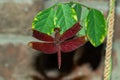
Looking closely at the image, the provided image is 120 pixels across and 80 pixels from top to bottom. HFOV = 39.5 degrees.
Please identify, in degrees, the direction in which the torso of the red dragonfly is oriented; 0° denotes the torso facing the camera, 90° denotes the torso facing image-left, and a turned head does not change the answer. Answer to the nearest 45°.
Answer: approximately 180°
